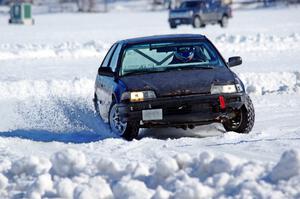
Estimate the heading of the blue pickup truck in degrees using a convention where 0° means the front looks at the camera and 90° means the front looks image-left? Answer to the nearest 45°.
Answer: approximately 45°

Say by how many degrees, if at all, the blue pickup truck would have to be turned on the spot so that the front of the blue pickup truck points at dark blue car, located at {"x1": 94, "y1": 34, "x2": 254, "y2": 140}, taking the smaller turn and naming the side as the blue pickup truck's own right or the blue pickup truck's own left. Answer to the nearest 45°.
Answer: approximately 45° to the blue pickup truck's own left
